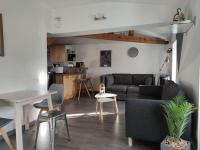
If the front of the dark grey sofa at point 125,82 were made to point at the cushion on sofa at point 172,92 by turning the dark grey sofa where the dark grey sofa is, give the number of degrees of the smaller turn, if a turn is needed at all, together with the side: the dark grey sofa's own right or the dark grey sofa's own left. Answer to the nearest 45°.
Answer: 0° — it already faces it

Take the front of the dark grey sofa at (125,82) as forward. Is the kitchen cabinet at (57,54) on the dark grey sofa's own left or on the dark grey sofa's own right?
on the dark grey sofa's own right

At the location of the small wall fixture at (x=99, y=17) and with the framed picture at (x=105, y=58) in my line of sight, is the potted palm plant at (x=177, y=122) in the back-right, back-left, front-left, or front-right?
back-right

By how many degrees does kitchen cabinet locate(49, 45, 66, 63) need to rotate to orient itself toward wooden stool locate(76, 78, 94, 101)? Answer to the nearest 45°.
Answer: approximately 45° to its left

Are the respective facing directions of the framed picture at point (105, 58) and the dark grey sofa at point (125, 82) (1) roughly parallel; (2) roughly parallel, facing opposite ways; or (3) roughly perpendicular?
roughly parallel

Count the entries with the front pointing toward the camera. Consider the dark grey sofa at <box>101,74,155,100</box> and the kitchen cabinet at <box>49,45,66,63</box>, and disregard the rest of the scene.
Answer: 2

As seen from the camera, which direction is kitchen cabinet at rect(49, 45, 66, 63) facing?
toward the camera

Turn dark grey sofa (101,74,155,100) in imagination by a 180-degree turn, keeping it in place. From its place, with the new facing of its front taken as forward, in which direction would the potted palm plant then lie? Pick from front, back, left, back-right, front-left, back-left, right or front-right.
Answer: back

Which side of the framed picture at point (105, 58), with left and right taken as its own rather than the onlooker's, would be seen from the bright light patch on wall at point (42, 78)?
front

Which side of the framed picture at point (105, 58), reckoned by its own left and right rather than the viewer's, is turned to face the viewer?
front

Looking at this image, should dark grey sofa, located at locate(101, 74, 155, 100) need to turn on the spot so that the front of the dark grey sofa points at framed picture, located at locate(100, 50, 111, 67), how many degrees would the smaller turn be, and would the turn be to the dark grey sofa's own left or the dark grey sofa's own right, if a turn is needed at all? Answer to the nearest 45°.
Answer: approximately 135° to the dark grey sofa's own right
